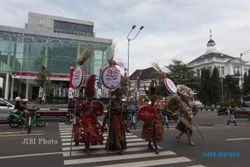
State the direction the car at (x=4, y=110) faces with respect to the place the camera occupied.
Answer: facing to the right of the viewer

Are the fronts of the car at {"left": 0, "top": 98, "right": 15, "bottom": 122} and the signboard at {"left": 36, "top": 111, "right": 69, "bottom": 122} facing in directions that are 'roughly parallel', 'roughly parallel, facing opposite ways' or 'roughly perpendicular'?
roughly perpendicular

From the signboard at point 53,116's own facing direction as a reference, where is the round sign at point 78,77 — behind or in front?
in front

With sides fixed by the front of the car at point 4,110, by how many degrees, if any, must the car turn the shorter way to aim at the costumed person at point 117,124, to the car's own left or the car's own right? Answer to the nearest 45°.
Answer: approximately 90° to the car's own right

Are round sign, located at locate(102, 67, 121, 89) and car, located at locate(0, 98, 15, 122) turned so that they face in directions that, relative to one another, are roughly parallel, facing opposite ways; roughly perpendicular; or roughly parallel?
roughly perpendicular

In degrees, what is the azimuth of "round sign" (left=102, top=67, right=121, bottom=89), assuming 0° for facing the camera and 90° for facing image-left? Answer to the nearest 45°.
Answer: approximately 0°

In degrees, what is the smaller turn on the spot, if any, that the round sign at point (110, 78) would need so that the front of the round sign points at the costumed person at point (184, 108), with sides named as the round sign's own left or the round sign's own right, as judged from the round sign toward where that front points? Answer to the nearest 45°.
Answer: approximately 135° to the round sign's own left

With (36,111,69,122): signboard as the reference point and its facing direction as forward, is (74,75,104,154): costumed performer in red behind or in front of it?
in front

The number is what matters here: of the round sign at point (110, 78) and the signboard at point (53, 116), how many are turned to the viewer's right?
0
